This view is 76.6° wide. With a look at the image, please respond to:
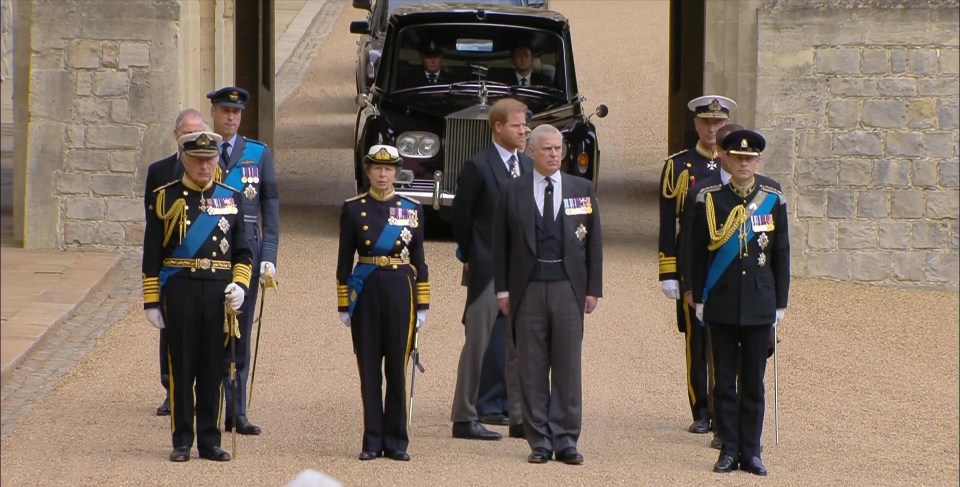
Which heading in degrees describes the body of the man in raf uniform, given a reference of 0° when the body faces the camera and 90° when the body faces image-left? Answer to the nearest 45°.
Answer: approximately 0°

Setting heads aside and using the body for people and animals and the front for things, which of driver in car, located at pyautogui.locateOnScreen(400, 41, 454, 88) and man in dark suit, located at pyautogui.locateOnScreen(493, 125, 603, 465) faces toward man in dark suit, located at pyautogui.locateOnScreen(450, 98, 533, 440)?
the driver in car

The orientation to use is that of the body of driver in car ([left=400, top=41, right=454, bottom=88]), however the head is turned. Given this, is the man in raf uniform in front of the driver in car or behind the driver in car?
in front

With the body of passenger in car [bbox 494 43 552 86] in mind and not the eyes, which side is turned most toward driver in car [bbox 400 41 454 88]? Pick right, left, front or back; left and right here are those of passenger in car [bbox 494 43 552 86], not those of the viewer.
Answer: right

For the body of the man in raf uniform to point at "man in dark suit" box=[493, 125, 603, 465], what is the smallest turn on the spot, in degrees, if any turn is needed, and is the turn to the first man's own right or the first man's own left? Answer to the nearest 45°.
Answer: approximately 45° to the first man's own left

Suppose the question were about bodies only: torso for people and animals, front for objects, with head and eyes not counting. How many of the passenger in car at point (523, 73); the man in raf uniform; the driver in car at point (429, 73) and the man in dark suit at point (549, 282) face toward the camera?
4

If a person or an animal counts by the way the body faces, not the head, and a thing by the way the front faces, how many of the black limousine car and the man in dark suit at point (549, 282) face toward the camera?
2

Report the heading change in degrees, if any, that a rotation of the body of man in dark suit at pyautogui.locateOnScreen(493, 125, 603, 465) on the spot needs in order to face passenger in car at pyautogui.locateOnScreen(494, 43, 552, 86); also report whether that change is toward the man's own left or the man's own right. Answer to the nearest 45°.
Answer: approximately 180°

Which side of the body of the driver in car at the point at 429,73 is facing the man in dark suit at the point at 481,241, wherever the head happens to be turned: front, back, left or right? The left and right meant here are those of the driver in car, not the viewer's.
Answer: front

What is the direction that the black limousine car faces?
toward the camera

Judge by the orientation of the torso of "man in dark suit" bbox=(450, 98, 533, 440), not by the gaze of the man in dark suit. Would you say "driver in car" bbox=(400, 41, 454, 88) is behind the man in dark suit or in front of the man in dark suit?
behind

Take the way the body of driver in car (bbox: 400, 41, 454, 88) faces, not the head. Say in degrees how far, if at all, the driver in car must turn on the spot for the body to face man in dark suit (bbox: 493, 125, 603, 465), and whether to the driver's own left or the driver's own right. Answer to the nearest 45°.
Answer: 0° — they already face them
